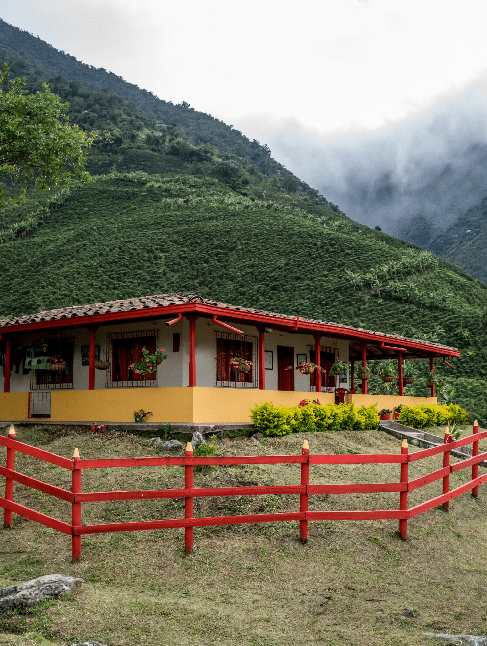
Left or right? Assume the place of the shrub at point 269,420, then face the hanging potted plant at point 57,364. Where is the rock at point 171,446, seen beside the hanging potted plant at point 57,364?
left

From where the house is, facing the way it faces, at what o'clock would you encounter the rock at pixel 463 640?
The rock is roughly at 1 o'clock from the house.

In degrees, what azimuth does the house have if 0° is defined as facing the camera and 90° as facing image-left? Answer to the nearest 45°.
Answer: approximately 315°

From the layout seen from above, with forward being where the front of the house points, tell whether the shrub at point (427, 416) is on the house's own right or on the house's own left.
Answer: on the house's own left

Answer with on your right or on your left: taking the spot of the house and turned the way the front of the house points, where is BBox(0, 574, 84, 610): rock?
on your right

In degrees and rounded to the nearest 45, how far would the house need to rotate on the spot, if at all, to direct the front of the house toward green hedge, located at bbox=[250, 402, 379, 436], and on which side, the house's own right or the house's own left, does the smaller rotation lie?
approximately 45° to the house's own left
